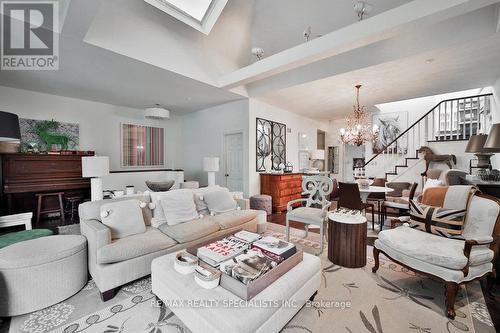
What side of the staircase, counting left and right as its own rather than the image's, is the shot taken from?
left

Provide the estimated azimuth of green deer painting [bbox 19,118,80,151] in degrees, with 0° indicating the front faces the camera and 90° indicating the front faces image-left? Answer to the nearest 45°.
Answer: approximately 315°

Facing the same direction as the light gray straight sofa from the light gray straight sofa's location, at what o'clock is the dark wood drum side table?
The dark wood drum side table is roughly at 11 o'clock from the light gray straight sofa.

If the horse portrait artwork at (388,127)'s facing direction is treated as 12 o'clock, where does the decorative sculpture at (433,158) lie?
The decorative sculpture is roughly at 11 o'clock from the horse portrait artwork.

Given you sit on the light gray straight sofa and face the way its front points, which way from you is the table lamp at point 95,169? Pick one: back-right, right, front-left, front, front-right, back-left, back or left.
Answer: back

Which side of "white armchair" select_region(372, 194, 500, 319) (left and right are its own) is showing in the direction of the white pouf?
front

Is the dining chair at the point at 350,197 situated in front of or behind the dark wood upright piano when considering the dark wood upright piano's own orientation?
in front
